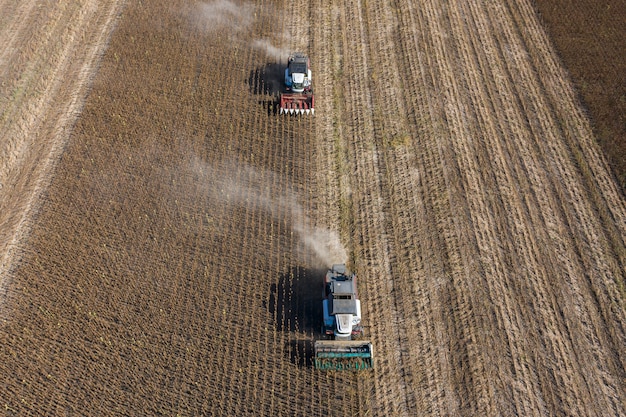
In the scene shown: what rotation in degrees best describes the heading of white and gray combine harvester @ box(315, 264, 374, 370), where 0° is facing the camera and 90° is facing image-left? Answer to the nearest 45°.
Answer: approximately 0°

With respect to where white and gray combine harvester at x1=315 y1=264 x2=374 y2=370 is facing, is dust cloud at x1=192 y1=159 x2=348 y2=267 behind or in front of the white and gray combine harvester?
behind
